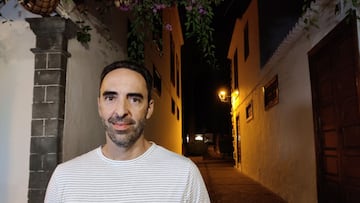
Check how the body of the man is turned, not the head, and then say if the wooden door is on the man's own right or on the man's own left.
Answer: on the man's own left

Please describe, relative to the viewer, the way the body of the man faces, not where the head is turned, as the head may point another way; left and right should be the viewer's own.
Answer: facing the viewer

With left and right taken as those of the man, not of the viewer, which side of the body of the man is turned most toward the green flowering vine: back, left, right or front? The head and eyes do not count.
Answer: back
